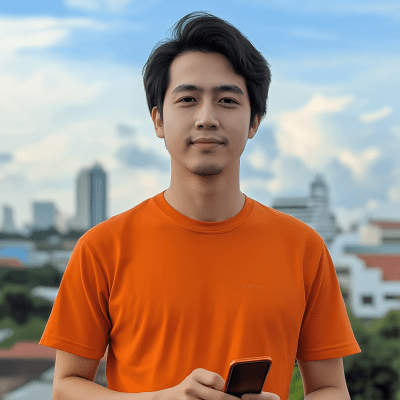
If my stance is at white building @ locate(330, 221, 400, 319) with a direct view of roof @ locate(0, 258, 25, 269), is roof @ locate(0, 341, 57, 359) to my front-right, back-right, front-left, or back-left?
front-left

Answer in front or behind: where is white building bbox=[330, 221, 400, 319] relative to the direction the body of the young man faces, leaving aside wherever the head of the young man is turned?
behind

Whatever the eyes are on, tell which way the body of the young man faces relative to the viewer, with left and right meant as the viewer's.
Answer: facing the viewer

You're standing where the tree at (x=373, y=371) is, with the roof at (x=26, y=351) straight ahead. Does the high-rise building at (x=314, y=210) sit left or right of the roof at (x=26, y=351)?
right

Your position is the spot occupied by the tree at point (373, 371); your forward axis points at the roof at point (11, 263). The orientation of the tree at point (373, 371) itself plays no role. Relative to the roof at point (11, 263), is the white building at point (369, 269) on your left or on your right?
right

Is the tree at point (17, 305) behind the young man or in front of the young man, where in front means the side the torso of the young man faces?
behind

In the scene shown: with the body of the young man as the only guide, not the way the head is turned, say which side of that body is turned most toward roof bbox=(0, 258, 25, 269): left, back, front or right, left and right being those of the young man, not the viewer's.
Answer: back

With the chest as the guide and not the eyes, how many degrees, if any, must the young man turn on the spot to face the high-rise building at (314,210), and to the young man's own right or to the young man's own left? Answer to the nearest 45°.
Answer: approximately 180°

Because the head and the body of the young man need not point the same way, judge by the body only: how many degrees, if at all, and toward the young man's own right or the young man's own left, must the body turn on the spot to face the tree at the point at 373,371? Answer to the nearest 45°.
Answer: approximately 180°
